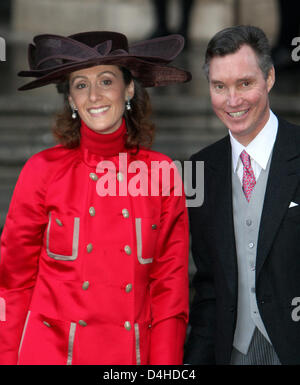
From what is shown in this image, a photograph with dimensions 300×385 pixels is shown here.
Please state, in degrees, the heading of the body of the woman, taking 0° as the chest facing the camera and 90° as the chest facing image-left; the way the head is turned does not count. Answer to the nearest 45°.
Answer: approximately 0°

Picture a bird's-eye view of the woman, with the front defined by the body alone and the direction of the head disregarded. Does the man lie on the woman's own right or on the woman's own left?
on the woman's own left
